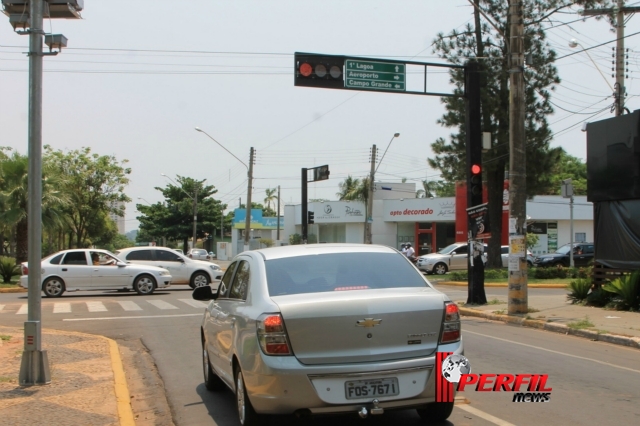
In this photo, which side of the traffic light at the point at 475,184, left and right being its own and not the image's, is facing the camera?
front

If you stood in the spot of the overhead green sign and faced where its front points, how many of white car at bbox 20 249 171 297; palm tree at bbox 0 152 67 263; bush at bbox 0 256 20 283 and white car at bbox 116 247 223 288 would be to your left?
0

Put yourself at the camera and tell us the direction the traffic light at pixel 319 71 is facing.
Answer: facing the viewer

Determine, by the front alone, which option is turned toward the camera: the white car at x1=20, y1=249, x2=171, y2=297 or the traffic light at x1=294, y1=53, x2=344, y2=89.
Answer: the traffic light

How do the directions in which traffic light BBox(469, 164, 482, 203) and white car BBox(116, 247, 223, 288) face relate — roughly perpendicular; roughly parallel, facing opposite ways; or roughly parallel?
roughly perpendicular

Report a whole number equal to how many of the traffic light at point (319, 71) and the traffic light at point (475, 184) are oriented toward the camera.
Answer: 2

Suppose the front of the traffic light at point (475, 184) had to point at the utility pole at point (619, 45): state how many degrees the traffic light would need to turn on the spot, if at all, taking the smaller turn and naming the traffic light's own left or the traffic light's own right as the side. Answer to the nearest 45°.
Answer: approximately 135° to the traffic light's own left

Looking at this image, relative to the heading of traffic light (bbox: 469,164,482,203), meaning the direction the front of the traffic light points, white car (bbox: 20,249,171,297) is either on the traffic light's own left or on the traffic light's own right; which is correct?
on the traffic light's own right

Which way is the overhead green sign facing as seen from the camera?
toward the camera

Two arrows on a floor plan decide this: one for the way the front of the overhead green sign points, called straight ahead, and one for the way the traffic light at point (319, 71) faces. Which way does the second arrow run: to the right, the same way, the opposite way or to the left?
the same way

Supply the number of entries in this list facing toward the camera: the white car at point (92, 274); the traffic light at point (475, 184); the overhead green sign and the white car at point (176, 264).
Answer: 2
